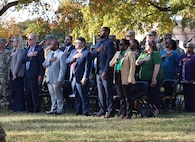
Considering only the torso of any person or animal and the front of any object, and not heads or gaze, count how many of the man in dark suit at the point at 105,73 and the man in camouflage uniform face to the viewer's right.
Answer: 0

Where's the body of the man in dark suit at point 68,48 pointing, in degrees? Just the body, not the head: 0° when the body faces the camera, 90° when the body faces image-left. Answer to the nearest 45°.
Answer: approximately 45°

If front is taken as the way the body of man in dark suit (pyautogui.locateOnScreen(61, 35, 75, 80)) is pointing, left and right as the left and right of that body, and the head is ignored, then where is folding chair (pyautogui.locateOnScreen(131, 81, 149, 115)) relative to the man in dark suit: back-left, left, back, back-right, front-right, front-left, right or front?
left

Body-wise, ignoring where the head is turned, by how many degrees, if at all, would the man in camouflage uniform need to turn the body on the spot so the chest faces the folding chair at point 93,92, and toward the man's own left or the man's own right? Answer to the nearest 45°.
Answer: approximately 90° to the man's own left

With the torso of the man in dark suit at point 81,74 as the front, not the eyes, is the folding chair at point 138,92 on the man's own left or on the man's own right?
on the man's own left

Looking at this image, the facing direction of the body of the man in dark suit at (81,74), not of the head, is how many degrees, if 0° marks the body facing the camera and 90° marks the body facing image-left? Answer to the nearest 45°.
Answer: approximately 45°

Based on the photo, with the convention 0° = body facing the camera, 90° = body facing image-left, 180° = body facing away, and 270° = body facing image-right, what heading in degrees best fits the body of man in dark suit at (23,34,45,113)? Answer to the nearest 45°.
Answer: approximately 45°

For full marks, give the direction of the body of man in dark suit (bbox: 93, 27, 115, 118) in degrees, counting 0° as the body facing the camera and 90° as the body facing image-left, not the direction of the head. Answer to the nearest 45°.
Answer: approximately 45°

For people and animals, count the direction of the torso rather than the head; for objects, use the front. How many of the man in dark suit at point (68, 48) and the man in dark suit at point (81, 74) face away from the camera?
0

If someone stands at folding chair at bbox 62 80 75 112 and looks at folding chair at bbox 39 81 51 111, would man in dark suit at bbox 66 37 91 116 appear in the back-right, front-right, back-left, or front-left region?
back-left

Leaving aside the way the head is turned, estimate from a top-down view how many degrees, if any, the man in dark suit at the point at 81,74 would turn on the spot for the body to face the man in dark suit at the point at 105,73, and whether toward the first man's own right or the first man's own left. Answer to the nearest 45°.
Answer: approximately 90° to the first man's own left
